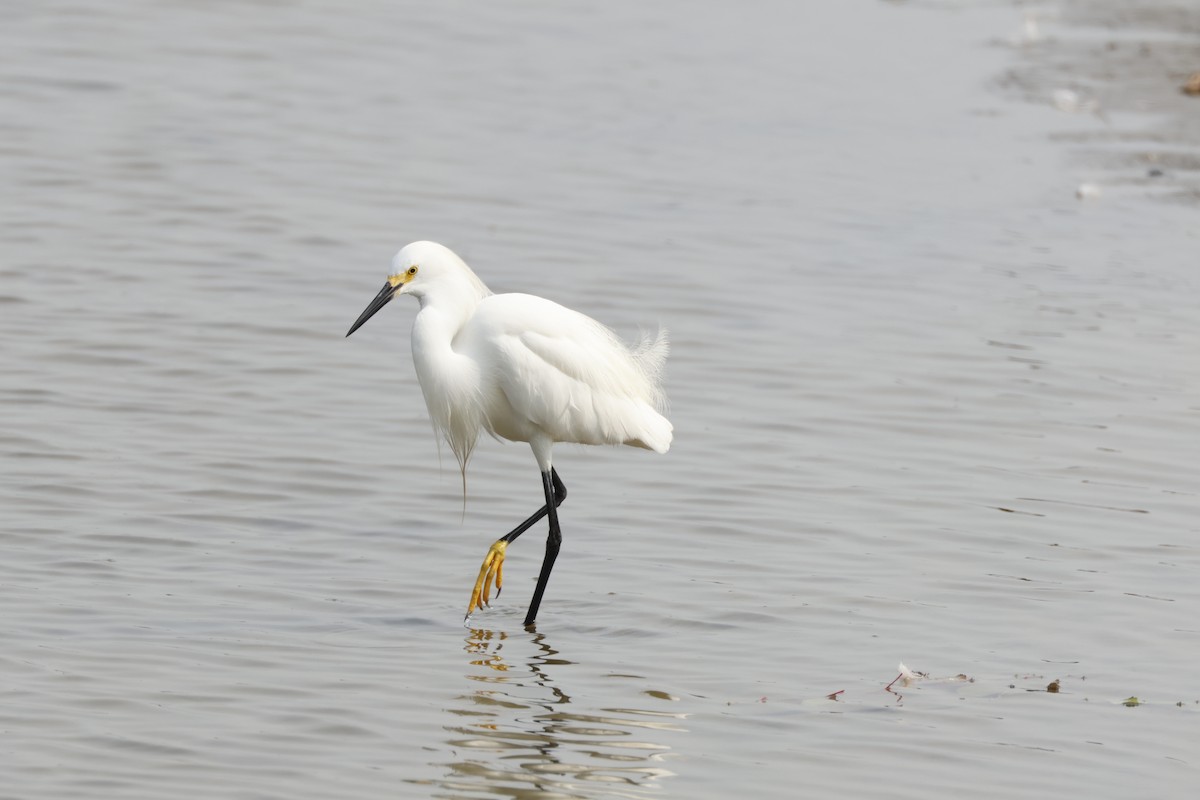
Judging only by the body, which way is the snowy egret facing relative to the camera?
to the viewer's left

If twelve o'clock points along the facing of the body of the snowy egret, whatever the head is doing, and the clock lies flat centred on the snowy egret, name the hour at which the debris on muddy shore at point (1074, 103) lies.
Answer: The debris on muddy shore is roughly at 4 o'clock from the snowy egret.
